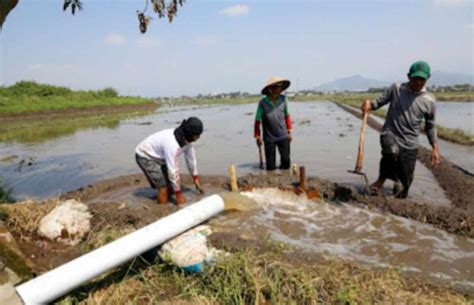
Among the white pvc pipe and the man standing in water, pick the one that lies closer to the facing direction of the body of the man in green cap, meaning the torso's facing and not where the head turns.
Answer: the white pvc pipe

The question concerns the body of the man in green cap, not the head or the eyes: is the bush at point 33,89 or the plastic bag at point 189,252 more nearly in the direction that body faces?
the plastic bag

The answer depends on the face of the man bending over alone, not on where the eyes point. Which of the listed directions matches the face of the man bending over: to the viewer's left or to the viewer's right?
to the viewer's right

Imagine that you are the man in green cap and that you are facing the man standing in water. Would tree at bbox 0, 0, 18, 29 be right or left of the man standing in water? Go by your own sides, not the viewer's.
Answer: left

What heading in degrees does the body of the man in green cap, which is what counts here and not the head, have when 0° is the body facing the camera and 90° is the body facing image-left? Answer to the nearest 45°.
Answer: approximately 0°

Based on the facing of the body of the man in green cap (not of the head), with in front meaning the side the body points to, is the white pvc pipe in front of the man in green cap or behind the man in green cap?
in front

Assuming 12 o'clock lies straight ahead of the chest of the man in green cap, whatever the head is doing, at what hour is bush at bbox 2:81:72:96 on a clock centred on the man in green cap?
The bush is roughly at 4 o'clock from the man in green cap.

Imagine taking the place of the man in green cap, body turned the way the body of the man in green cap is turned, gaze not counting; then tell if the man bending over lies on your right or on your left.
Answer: on your right
